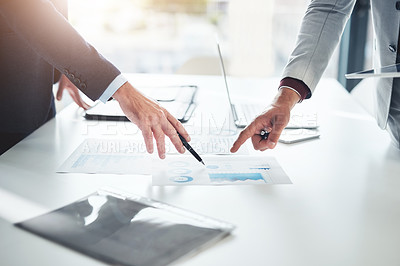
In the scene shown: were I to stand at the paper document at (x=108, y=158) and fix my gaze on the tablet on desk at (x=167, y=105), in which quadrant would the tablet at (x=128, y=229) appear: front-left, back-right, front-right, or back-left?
back-right

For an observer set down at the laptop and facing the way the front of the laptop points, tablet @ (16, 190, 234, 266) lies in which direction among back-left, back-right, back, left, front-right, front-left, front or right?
right

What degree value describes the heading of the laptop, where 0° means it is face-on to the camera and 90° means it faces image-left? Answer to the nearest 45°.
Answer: approximately 270°

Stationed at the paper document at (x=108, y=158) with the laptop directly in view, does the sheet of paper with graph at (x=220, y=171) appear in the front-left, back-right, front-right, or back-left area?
front-right

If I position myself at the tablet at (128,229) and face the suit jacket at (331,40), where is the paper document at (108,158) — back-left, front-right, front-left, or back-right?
front-left

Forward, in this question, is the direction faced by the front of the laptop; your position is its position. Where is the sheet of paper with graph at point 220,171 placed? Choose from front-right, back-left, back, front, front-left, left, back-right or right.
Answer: right

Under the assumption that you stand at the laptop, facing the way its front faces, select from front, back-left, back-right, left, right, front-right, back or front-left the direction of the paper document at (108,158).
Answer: back-right
